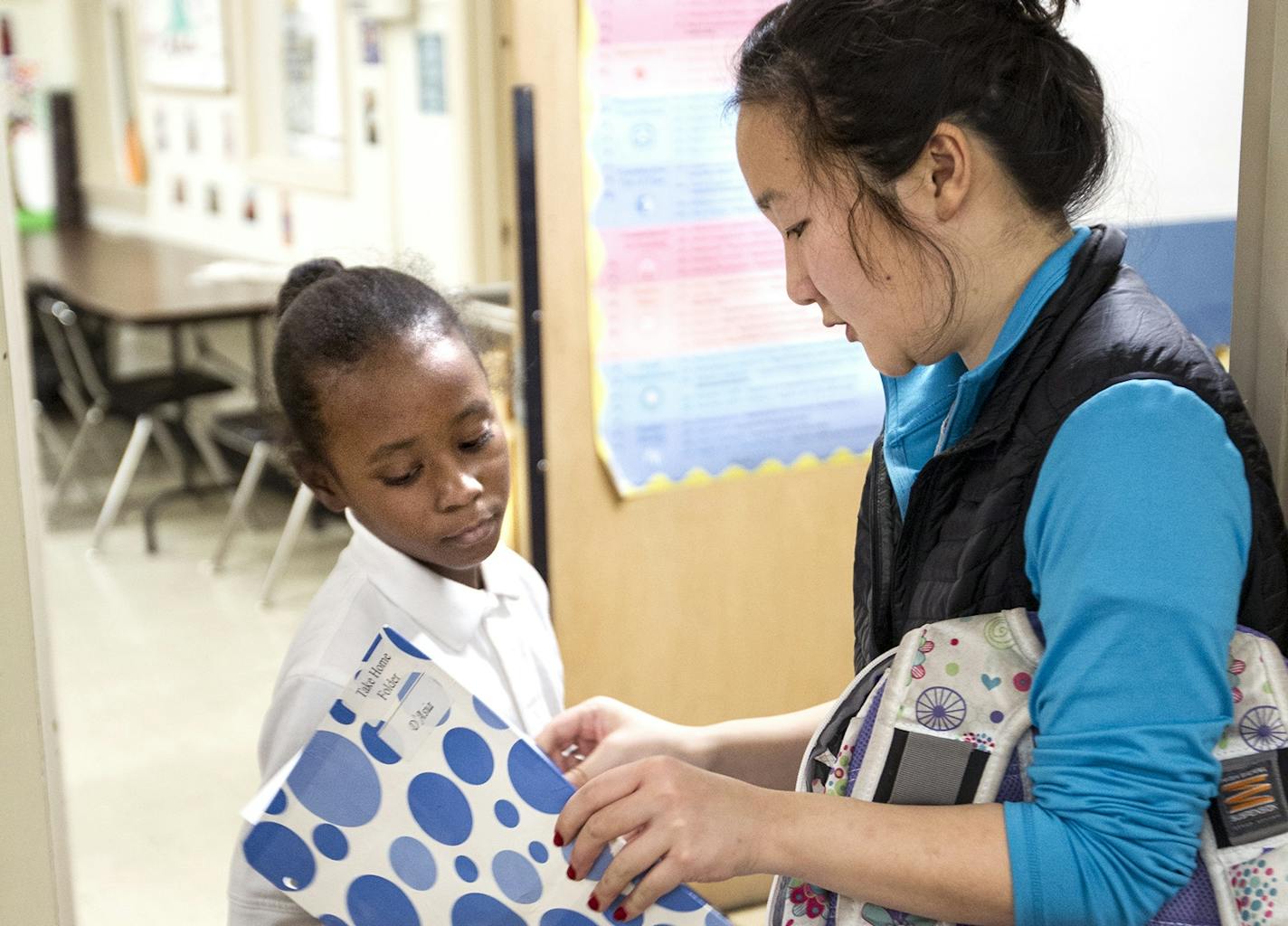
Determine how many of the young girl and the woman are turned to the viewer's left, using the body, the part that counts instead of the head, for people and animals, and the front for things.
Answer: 1

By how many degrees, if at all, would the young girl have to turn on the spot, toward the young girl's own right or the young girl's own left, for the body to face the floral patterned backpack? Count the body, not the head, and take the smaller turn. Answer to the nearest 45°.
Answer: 0° — they already face it

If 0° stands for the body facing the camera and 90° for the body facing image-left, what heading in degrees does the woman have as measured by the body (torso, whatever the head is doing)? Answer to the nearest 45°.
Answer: approximately 90°

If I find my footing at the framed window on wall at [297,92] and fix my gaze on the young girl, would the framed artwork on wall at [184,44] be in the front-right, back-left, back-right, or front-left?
back-right
